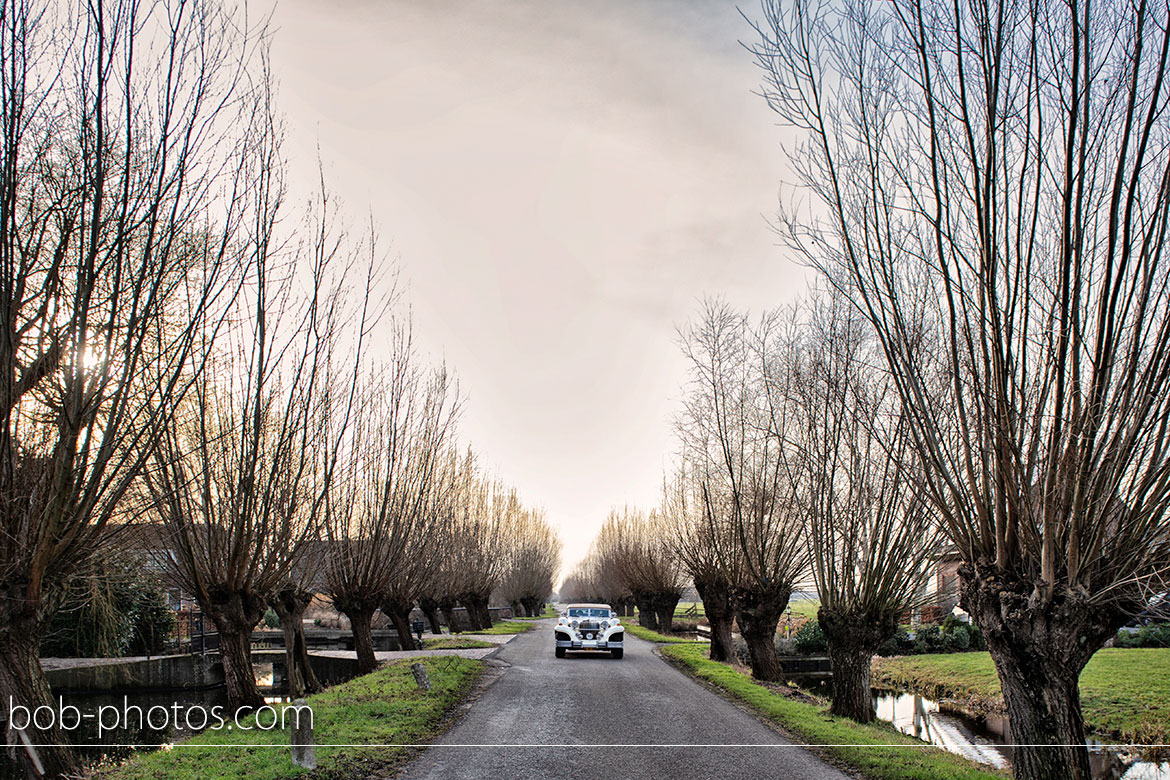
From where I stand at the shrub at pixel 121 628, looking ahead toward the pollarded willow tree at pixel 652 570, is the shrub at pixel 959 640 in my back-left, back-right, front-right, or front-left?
front-right

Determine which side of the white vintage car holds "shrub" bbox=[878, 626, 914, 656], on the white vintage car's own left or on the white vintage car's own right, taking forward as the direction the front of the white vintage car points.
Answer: on the white vintage car's own left

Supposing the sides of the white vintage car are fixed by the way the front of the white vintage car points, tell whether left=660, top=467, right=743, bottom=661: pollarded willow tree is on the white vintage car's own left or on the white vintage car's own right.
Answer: on the white vintage car's own left

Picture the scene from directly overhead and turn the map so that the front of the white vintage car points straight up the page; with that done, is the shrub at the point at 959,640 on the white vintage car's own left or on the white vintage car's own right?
on the white vintage car's own left

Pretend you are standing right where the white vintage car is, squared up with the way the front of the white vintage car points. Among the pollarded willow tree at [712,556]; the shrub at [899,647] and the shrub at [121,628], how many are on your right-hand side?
1

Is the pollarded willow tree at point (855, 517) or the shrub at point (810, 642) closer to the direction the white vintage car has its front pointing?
the pollarded willow tree

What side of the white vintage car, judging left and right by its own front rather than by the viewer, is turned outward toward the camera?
front

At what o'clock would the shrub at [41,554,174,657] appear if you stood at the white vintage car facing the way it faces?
The shrub is roughly at 3 o'clock from the white vintage car.

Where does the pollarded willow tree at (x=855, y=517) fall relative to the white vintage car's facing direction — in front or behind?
in front

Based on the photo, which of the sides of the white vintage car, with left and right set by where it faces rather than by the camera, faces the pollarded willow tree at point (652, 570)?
back

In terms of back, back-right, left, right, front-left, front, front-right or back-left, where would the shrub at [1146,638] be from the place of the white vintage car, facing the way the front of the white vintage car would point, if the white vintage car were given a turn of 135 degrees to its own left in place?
front-right

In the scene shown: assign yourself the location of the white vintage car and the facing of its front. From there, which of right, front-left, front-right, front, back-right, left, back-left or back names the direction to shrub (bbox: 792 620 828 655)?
back-left

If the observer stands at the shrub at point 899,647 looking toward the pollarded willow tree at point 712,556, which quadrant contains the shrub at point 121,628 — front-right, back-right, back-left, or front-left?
front-right
